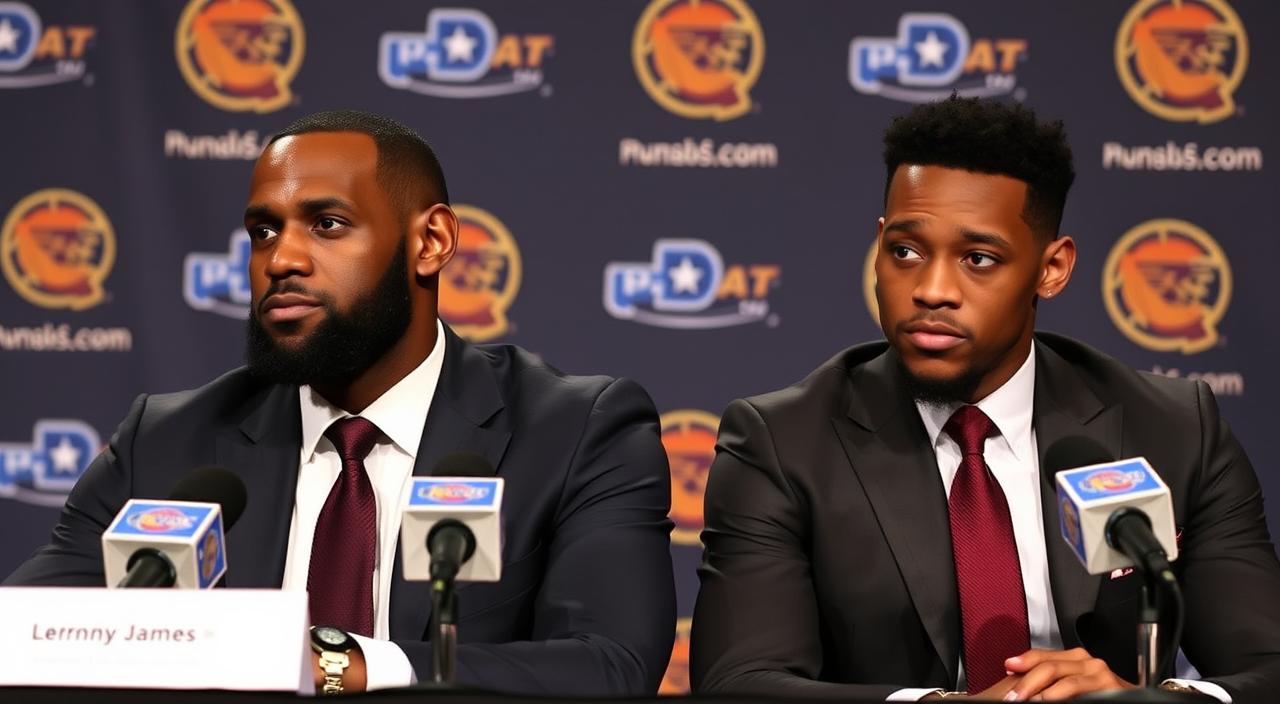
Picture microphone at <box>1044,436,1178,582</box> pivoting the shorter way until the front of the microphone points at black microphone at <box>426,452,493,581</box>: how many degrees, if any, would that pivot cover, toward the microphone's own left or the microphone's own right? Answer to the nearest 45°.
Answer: approximately 45° to the microphone's own left

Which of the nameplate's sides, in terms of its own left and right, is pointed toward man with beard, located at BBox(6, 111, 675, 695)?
back

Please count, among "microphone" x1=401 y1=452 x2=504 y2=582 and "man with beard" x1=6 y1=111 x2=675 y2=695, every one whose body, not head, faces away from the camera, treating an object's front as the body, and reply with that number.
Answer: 1

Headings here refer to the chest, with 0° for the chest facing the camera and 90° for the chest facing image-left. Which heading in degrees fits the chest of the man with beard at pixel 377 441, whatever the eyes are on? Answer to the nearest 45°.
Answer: approximately 45°

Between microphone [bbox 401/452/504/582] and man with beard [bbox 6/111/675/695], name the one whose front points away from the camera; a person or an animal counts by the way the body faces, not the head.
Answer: the microphone

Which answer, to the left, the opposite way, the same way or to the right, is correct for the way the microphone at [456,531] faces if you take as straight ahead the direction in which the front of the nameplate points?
the opposite way

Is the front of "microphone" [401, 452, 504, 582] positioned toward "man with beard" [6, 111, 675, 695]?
yes

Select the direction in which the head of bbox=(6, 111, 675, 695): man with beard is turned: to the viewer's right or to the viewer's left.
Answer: to the viewer's left

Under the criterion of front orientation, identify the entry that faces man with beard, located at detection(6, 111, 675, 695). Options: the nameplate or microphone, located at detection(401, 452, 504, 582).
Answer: the microphone

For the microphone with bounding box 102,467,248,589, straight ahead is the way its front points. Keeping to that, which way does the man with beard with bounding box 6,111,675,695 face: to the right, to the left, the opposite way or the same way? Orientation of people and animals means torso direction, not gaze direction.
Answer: the opposite way

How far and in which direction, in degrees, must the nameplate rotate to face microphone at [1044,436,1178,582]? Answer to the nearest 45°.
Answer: approximately 90° to its left

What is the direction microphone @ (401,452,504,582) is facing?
away from the camera
